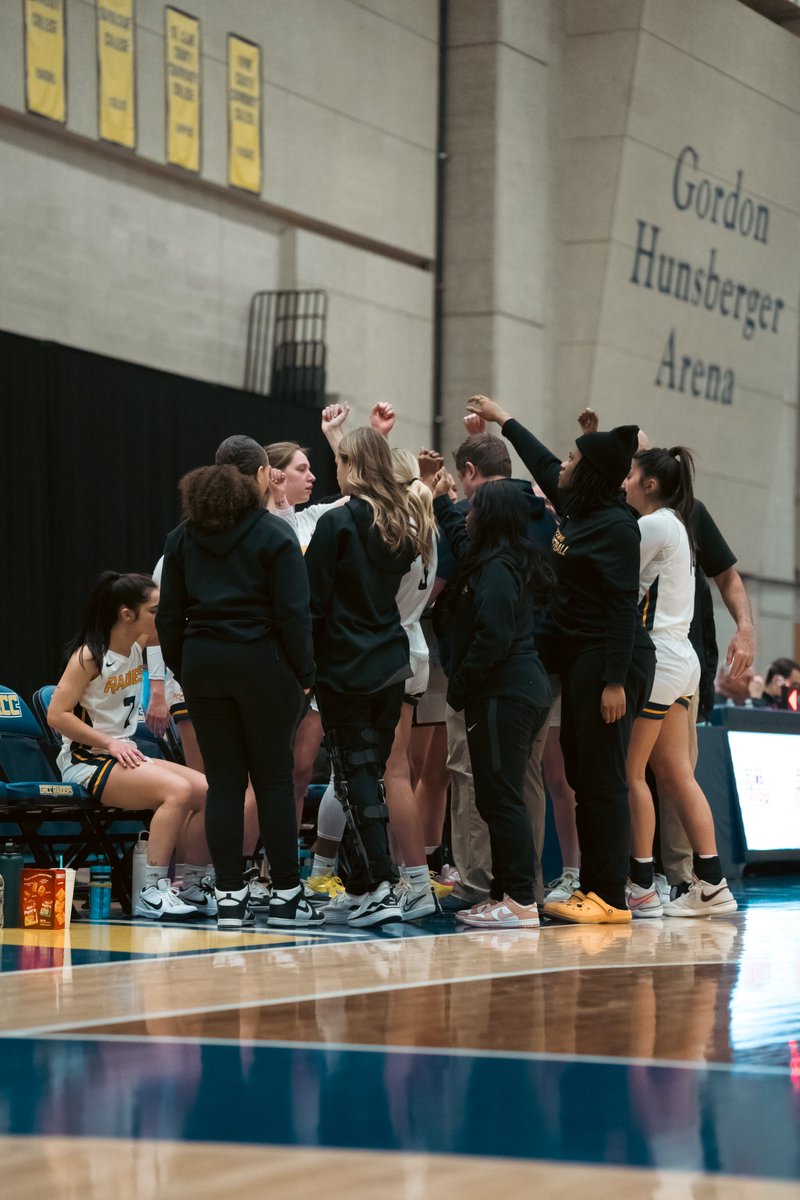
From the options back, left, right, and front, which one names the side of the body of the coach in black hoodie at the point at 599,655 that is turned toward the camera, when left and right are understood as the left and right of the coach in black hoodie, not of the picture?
left

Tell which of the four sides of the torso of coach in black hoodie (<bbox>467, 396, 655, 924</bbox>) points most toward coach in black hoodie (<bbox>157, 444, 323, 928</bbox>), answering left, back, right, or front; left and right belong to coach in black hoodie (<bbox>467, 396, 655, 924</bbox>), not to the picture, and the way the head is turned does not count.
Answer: front

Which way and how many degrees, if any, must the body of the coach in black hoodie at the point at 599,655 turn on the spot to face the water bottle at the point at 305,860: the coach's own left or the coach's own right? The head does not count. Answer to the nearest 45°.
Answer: approximately 45° to the coach's own right

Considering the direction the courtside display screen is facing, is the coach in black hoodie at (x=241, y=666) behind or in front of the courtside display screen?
in front

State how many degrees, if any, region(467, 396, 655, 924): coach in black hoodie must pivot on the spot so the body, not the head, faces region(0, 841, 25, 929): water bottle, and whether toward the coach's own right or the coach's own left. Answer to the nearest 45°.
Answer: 0° — they already face it

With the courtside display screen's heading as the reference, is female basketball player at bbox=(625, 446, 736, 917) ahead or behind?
ahead

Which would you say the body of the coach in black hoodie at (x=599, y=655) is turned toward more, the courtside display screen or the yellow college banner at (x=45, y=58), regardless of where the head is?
the yellow college banner

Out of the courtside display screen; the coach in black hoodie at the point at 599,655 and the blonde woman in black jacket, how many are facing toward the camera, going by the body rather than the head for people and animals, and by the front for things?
1

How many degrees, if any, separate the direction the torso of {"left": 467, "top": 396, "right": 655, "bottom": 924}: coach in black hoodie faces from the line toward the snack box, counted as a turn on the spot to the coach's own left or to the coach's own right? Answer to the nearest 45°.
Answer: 0° — they already face it

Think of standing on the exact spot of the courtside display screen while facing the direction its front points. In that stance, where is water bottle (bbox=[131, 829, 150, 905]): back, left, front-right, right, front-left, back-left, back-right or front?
front-right

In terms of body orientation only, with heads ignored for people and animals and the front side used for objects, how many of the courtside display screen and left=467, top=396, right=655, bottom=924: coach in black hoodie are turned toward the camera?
1

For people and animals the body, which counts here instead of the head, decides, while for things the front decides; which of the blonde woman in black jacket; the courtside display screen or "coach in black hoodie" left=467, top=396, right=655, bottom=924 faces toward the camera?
the courtside display screen

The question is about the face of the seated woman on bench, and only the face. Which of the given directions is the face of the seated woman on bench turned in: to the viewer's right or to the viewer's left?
to the viewer's right

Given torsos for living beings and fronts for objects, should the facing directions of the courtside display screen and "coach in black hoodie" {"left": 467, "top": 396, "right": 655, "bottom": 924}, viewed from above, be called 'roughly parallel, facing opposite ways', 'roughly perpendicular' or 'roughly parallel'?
roughly perpendicular

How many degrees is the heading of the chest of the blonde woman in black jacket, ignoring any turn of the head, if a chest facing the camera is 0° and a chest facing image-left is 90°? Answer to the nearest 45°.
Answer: approximately 135°

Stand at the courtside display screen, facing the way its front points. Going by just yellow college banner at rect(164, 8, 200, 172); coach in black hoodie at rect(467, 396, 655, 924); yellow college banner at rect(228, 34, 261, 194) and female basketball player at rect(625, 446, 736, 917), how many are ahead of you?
2

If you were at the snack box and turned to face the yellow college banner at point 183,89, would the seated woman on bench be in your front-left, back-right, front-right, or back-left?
front-right

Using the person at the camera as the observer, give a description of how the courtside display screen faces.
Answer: facing the viewer
